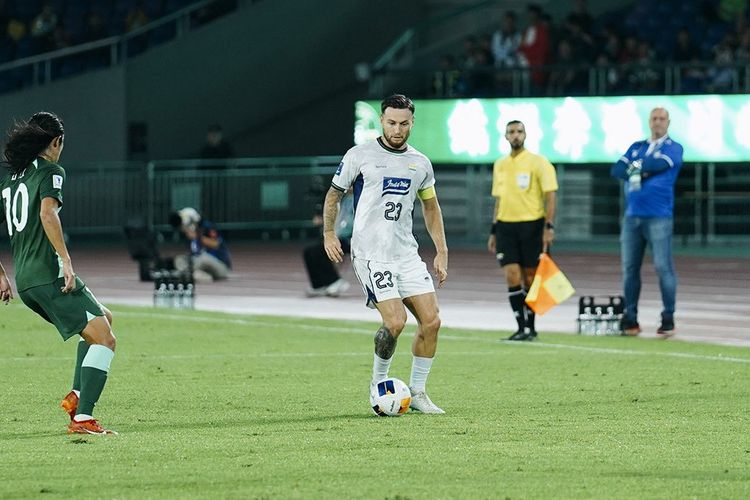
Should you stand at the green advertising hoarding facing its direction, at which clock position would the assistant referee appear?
The assistant referee is roughly at 12 o'clock from the green advertising hoarding.

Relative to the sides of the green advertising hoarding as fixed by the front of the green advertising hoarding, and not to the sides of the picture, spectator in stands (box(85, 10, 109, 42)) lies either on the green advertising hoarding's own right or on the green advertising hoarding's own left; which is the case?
on the green advertising hoarding's own right

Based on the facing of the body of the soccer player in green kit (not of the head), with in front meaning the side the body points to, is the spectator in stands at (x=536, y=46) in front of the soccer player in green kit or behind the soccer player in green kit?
in front

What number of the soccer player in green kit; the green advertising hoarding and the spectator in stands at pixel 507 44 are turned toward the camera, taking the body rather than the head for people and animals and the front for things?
2

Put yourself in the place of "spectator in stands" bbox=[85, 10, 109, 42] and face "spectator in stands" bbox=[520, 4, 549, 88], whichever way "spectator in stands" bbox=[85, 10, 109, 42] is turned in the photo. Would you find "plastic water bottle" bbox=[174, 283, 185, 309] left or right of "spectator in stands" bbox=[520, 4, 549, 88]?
right

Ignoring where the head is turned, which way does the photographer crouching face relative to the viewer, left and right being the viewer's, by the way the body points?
facing the viewer and to the left of the viewer

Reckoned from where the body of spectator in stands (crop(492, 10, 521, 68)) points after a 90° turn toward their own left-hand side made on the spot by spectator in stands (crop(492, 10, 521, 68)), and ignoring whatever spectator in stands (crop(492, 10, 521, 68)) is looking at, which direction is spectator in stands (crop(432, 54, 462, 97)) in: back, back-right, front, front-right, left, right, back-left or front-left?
back

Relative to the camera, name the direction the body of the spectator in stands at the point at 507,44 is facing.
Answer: toward the camera

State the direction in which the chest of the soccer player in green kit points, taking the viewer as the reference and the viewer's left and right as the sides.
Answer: facing away from the viewer and to the right of the viewer

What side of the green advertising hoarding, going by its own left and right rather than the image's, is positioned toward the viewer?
front
